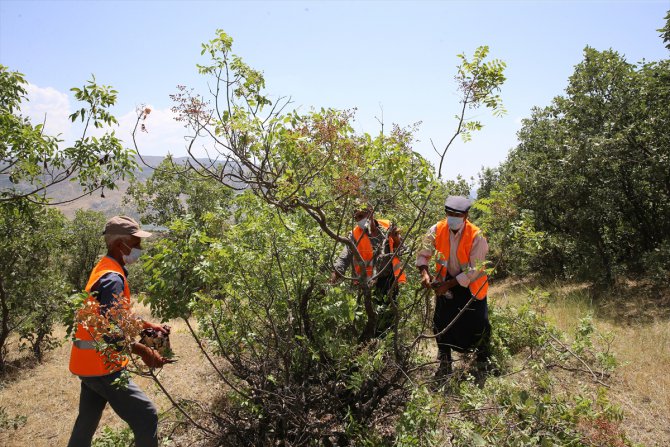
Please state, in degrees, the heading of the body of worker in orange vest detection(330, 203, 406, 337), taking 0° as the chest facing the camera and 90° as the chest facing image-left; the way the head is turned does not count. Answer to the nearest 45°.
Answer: approximately 45°

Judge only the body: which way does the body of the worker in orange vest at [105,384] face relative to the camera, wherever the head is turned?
to the viewer's right

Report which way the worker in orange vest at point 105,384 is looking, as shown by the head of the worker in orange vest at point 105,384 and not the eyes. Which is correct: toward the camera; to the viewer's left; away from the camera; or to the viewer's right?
to the viewer's right

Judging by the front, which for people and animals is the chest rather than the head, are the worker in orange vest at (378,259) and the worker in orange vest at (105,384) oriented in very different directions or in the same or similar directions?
very different directions

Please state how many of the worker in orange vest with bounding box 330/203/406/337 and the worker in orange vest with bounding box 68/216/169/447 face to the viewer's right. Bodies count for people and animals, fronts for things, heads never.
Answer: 1

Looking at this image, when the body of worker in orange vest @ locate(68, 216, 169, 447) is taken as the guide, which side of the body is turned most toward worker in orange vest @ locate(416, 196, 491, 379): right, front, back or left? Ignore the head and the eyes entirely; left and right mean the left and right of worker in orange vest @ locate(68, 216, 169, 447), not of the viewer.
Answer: front
